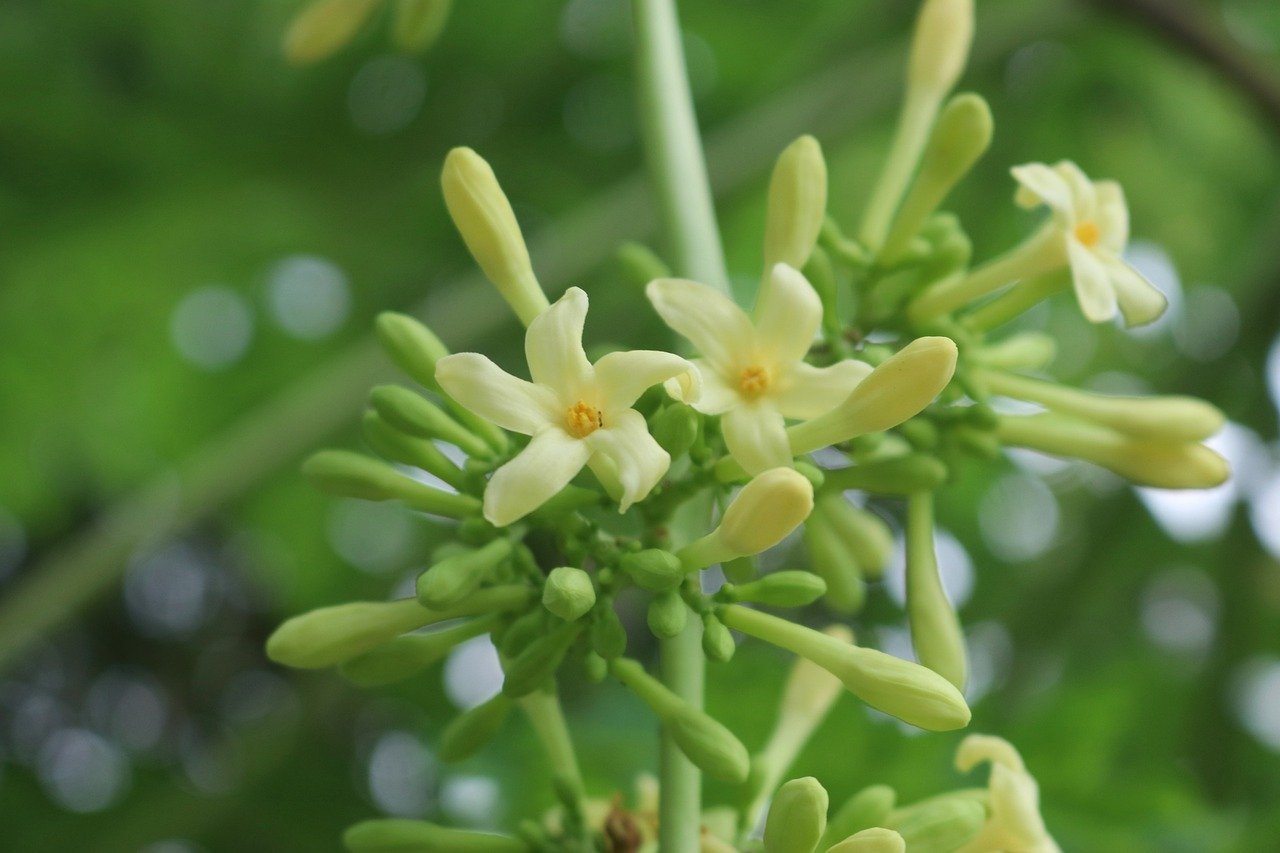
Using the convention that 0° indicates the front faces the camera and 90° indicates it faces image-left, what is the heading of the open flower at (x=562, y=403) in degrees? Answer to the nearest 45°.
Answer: approximately 0°

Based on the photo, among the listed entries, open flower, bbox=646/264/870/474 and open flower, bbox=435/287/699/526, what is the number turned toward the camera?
2
